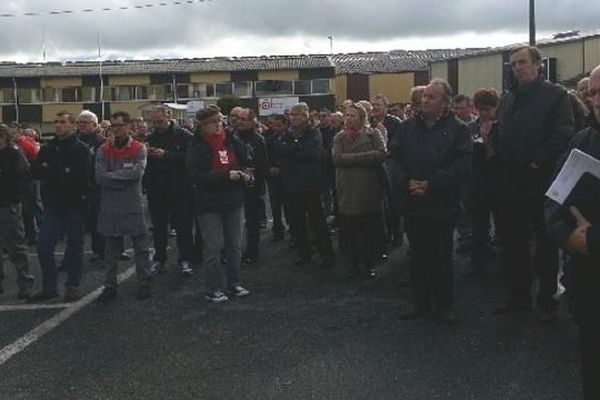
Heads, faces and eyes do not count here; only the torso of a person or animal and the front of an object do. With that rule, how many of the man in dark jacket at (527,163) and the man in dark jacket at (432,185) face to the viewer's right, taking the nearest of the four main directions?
0

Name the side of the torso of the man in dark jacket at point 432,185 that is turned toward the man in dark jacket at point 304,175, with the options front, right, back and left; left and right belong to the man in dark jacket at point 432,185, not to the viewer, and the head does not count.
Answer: right

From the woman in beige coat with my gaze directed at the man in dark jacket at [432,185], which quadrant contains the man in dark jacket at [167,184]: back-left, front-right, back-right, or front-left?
back-right

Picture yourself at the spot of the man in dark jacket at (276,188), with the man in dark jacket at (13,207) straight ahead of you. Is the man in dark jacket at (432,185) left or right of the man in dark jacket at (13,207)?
left

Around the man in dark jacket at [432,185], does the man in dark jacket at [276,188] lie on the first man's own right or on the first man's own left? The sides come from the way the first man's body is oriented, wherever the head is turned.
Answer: on the first man's own right

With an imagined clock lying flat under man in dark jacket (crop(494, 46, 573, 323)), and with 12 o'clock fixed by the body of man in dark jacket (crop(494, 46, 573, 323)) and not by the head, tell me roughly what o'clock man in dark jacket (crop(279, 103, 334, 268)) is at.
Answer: man in dark jacket (crop(279, 103, 334, 268)) is roughly at 3 o'clock from man in dark jacket (crop(494, 46, 573, 323)).

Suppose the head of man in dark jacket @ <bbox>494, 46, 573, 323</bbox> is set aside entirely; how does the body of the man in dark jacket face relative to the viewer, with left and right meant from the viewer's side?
facing the viewer and to the left of the viewer

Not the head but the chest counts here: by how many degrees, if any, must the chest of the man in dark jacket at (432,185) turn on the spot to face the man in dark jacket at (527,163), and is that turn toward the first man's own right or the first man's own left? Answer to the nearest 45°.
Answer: approximately 135° to the first man's own left

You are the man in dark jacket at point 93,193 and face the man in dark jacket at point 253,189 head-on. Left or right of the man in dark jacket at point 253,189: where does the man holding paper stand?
right

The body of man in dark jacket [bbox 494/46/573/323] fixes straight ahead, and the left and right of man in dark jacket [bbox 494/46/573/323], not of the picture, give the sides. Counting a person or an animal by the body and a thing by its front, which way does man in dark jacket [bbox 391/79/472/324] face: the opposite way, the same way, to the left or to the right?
the same way

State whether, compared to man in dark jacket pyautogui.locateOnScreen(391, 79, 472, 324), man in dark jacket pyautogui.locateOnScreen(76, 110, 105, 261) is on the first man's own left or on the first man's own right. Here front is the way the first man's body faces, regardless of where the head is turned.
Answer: on the first man's own right

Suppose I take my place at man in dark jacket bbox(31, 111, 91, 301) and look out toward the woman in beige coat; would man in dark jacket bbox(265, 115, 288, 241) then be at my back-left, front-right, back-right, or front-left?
front-left

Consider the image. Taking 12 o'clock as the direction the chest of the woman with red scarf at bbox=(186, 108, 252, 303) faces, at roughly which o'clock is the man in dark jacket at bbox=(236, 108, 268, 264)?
The man in dark jacket is roughly at 8 o'clock from the woman with red scarf.

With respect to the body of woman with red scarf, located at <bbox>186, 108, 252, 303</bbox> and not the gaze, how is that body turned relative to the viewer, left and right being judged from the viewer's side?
facing the viewer and to the right of the viewer

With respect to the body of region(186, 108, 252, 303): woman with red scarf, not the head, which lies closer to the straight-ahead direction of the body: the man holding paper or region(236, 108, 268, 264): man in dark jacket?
the man holding paper
